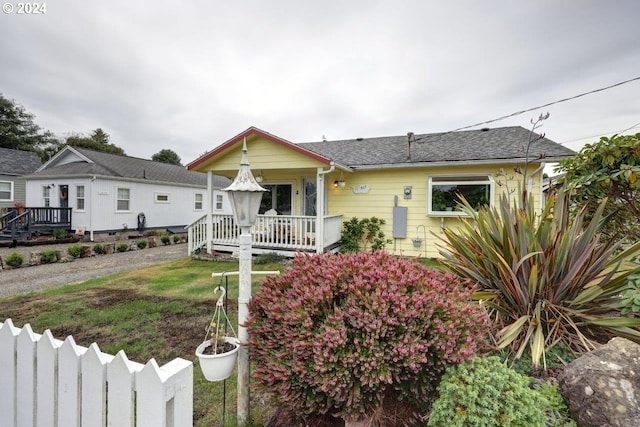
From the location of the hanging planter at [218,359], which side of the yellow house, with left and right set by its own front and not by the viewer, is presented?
front

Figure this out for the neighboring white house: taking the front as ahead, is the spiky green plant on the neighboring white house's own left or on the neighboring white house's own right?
on the neighboring white house's own left

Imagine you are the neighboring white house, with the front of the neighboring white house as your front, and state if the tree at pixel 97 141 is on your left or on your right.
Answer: on your right

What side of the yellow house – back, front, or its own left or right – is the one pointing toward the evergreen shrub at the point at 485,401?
front

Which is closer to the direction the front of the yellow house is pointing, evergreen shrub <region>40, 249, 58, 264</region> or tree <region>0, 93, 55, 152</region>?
the evergreen shrub

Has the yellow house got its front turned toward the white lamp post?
yes

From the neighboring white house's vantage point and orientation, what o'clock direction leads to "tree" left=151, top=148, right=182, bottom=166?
The tree is roughly at 5 o'clock from the neighboring white house.

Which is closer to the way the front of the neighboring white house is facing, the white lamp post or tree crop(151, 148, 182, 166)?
the white lamp post

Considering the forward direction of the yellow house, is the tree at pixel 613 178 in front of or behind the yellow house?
in front

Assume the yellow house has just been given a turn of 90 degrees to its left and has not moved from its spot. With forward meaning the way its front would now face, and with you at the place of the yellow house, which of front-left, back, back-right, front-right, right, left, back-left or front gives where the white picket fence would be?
right

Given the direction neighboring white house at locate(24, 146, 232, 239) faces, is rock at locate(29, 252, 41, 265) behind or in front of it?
in front

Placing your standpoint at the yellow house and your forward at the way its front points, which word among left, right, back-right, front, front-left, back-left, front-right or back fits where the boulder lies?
front

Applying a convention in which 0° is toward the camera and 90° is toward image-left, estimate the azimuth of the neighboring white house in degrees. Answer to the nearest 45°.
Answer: approximately 45°

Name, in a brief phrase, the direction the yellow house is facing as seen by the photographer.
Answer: facing the viewer

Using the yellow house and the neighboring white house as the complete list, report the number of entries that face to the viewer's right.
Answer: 0

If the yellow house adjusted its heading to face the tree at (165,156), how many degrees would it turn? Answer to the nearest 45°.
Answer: approximately 135° to its right
